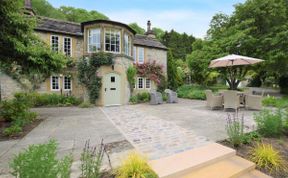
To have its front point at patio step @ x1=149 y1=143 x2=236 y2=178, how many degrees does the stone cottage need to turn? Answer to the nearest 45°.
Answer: approximately 45° to its right

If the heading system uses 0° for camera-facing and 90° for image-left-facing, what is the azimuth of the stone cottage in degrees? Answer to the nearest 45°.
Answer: approximately 315°

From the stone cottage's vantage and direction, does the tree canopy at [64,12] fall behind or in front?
behind

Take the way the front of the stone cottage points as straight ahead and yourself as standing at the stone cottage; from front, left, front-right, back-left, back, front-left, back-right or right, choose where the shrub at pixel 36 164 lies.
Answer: front-right

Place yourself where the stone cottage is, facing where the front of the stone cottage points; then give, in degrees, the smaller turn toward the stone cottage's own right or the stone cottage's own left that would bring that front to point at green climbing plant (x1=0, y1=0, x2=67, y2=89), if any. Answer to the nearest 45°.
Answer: approximately 90° to the stone cottage's own right

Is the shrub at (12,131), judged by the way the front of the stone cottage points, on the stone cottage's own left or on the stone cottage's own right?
on the stone cottage's own right

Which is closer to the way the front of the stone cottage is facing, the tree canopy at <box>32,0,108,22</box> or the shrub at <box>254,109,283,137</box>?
the shrub

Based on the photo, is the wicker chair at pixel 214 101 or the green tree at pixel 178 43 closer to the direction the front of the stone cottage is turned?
the wicker chair

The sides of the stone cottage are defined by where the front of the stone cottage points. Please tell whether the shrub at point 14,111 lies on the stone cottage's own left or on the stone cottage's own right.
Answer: on the stone cottage's own right

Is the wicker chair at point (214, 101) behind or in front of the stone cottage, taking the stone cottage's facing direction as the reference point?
in front
